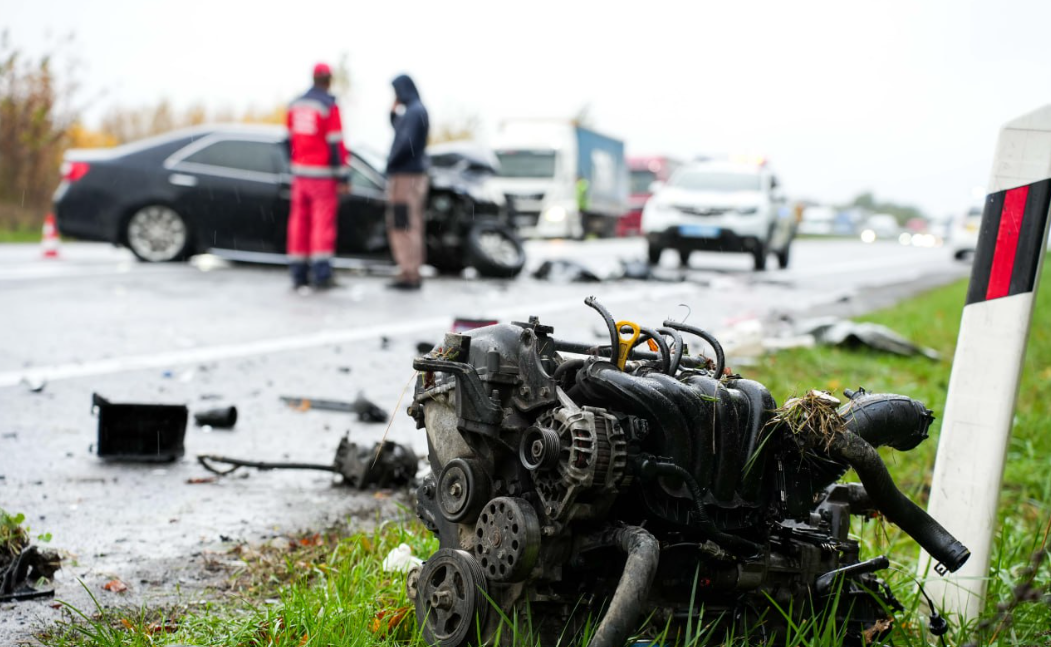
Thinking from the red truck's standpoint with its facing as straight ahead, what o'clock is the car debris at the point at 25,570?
The car debris is roughly at 12 o'clock from the red truck.

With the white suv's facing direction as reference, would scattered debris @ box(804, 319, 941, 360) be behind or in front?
in front

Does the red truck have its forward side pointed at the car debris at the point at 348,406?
yes

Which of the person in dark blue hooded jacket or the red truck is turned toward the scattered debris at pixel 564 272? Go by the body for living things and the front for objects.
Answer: the red truck

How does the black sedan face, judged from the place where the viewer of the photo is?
facing to the right of the viewer

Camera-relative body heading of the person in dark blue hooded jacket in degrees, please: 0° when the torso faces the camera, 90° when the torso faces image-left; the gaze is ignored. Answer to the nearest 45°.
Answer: approximately 90°

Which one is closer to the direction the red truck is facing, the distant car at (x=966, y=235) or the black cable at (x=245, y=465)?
the black cable

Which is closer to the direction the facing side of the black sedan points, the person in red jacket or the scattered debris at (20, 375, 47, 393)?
the person in red jacket

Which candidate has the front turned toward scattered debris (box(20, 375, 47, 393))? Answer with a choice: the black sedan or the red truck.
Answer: the red truck

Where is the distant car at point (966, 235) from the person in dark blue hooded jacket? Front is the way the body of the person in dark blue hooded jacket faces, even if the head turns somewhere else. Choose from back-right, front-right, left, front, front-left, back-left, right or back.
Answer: back-right
